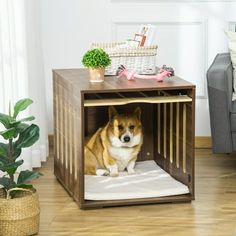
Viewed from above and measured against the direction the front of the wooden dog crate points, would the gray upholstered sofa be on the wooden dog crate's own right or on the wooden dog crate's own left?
on the wooden dog crate's own left

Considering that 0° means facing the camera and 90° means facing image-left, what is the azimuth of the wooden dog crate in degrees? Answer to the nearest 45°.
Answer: approximately 0°

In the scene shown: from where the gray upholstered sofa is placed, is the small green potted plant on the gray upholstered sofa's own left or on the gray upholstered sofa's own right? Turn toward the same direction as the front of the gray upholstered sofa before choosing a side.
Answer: on the gray upholstered sofa's own right

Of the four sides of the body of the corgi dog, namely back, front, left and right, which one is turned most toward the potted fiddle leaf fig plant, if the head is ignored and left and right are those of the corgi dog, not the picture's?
right

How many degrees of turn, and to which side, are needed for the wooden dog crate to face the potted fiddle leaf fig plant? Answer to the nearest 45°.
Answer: approximately 45° to its right

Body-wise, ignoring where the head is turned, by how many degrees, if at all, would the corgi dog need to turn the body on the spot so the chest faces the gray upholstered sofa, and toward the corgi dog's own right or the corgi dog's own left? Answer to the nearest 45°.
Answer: approximately 45° to the corgi dog's own left

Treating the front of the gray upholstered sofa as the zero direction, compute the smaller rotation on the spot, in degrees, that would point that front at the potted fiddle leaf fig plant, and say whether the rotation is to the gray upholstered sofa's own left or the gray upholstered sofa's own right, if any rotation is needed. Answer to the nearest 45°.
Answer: approximately 45° to the gray upholstered sofa's own right

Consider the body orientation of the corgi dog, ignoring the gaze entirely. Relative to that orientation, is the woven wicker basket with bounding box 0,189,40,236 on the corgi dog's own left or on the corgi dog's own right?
on the corgi dog's own right

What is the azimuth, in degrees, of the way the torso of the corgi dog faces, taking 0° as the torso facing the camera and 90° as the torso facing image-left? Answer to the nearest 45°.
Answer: approximately 315°

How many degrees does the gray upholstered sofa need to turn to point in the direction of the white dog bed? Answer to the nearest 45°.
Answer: approximately 45° to its right

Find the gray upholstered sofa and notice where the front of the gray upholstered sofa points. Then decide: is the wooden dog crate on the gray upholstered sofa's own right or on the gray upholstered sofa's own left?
on the gray upholstered sofa's own right
